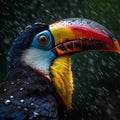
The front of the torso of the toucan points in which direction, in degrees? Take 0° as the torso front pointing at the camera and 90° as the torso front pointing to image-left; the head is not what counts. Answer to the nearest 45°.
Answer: approximately 270°
